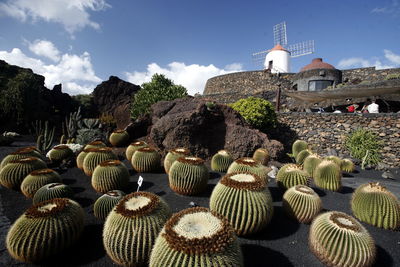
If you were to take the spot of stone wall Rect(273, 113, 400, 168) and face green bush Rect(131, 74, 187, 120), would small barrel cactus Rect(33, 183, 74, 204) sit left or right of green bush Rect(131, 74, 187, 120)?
left

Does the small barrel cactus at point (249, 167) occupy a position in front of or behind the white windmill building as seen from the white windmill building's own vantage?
in front

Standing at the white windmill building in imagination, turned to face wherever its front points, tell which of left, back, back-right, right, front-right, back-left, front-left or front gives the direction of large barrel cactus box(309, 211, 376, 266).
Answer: front-left

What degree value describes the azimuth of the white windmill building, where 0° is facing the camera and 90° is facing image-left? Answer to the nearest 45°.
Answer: approximately 45°

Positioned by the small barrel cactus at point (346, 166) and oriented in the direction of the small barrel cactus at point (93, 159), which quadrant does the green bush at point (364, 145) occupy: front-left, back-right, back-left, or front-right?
back-right

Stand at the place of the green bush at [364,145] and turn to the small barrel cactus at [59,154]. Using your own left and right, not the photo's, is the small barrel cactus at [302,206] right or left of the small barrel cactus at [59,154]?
left

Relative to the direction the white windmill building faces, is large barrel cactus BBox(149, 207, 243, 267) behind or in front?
in front

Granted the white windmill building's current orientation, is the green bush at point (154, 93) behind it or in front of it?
in front

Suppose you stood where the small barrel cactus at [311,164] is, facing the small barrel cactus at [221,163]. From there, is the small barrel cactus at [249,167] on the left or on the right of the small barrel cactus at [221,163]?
left
